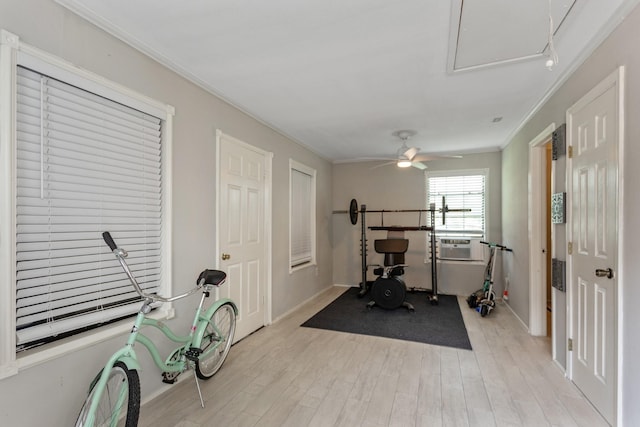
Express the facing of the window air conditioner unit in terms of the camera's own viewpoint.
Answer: facing the viewer

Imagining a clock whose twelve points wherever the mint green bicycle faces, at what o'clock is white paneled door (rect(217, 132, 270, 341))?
The white paneled door is roughly at 6 o'clock from the mint green bicycle.

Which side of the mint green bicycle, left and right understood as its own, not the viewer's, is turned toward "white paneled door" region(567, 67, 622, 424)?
left

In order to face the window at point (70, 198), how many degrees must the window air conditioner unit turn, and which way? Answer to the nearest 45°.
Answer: approximately 45° to its right

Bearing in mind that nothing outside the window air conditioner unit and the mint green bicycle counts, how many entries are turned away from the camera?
0

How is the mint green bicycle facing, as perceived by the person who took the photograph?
facing the viewer and to the left of the viewer

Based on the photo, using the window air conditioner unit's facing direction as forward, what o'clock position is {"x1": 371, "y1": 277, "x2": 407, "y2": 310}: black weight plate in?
The black weight plate is roughly at 1 o'clock from the window air conditioner unit.

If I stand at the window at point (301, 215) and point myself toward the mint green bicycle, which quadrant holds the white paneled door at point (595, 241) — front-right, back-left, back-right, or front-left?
front-left

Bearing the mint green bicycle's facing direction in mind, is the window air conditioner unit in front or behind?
behind

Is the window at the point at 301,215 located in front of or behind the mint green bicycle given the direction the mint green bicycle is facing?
behind

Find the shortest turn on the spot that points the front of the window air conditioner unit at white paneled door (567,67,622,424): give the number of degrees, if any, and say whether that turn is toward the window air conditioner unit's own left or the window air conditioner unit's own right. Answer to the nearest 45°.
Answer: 0° — it already faces it

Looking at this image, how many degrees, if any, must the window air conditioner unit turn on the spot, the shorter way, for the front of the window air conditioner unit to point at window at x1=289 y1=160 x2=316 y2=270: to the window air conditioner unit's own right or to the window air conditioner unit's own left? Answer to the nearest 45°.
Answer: approximately 45° to the window air conditioner unit's own right

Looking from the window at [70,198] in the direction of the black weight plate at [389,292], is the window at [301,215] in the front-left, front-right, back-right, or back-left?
front-left

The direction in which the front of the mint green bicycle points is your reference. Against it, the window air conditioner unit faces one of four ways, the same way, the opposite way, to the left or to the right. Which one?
the same way
